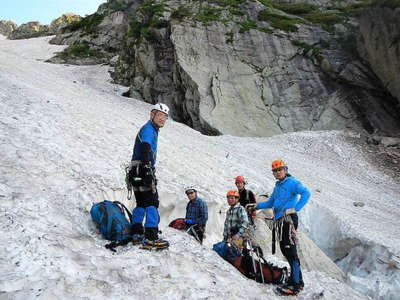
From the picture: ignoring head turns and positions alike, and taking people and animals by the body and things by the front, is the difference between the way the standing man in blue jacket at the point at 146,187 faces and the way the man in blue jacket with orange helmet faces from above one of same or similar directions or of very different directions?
very different directions

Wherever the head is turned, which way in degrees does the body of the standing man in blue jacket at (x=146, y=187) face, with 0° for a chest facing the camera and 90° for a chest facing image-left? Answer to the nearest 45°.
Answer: approximately 270°

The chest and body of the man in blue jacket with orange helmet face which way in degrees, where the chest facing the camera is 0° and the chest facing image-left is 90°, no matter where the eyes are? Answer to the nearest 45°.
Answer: approximately 45°

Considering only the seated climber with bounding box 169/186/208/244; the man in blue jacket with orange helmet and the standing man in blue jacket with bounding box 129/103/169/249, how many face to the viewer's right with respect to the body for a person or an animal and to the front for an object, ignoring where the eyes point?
1

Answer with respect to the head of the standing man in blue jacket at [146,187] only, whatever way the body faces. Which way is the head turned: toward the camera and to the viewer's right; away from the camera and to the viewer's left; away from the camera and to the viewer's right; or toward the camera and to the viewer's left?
toward the camera and to the viewer's right

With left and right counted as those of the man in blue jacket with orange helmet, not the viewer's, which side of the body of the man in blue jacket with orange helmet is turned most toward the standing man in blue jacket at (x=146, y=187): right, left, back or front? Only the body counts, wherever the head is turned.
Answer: front

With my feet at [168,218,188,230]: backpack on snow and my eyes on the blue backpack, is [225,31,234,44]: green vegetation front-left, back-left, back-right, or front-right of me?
back-right

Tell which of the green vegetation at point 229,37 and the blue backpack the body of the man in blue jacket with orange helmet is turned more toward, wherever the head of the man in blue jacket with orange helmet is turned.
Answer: the blue backpack

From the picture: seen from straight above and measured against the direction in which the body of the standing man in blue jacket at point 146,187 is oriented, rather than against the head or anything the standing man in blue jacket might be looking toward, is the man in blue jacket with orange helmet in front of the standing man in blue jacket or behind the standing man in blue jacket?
in front

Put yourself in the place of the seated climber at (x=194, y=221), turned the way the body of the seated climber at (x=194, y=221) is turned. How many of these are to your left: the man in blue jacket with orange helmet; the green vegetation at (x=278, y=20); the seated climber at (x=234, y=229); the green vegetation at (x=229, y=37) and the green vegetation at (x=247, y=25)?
2

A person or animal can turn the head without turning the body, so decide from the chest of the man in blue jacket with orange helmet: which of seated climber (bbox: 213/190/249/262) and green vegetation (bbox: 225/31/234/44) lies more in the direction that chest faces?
the seated climber

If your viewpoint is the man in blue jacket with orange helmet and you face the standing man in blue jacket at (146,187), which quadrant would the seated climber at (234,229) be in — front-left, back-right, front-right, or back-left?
front-right

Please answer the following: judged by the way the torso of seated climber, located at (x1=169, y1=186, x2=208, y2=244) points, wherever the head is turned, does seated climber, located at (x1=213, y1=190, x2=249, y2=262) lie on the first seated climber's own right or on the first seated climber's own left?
on the first seated climber's own left

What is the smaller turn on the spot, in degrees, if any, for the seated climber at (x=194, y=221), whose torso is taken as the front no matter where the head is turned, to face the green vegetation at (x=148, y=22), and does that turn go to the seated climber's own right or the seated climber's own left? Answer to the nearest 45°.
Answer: approximately 135° to the seated climber's own right

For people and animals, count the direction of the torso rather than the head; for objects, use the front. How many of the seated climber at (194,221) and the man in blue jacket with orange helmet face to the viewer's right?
0
